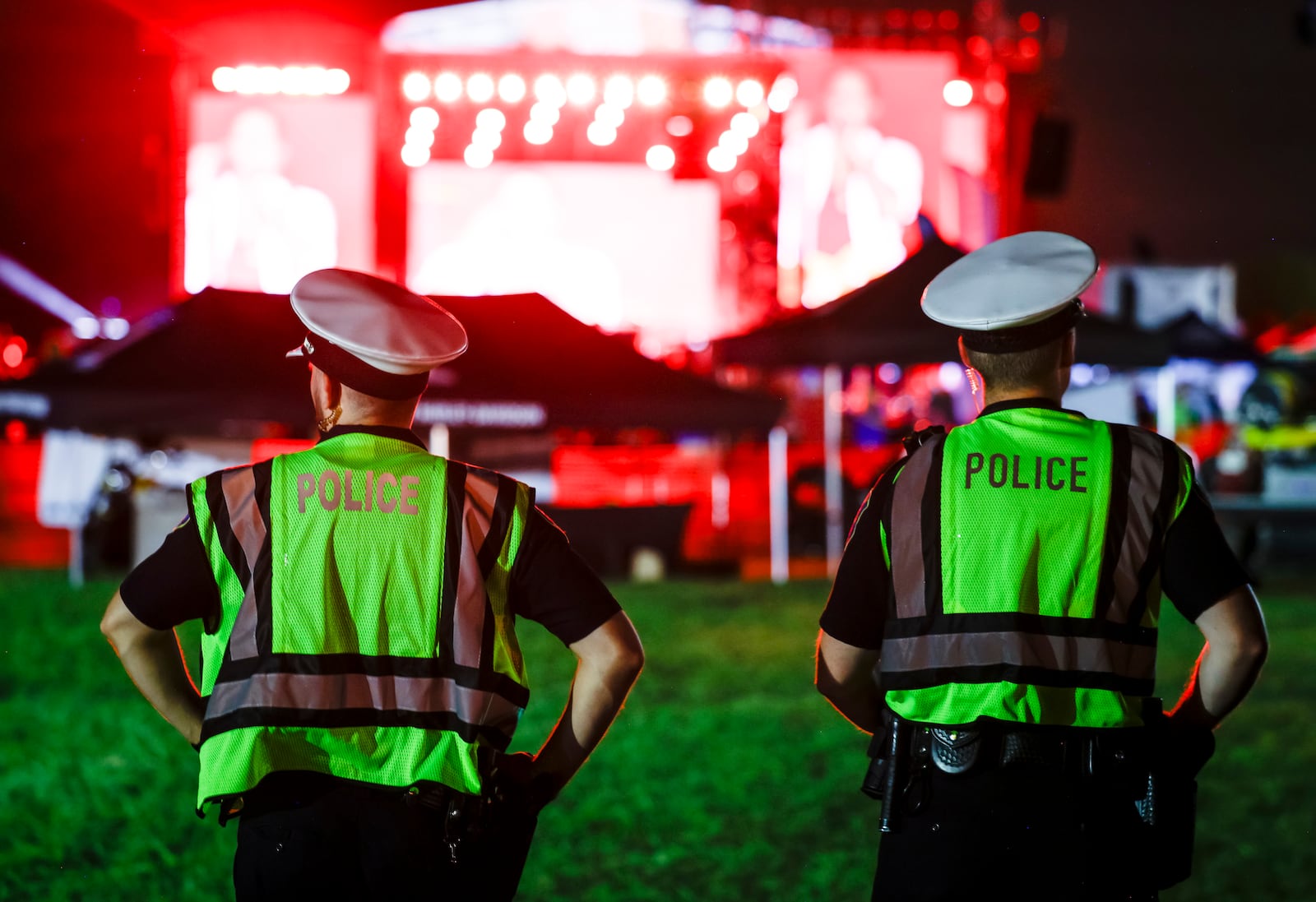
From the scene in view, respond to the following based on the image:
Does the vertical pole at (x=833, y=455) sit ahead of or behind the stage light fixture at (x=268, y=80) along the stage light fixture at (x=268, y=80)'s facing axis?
ahead

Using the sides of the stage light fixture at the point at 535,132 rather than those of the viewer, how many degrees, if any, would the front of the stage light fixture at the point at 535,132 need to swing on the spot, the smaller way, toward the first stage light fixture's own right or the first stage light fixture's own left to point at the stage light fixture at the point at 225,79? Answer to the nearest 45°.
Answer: approximately 90° to the first stage light fixture's own right

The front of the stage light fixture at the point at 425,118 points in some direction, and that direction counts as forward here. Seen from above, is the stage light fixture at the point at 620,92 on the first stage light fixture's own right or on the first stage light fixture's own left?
on the first stage light fixture's own left

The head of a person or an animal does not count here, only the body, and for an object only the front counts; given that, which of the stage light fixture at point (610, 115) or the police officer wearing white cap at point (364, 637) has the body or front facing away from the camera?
the police officer wearing white cap

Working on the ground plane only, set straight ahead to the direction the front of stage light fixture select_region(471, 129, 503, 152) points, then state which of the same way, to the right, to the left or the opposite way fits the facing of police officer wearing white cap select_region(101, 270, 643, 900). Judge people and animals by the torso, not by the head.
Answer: the opposite way

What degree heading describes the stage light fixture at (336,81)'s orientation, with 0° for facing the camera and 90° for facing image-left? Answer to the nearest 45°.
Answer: approximately 0°

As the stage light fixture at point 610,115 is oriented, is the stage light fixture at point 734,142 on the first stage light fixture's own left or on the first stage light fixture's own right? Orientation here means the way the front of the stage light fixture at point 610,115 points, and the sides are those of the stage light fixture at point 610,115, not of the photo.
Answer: on the first stage light fixture's own left

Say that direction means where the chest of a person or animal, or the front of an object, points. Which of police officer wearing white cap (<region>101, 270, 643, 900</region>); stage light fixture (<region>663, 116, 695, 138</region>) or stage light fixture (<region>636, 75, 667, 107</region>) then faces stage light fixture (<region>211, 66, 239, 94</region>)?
the police officer wearing white cap

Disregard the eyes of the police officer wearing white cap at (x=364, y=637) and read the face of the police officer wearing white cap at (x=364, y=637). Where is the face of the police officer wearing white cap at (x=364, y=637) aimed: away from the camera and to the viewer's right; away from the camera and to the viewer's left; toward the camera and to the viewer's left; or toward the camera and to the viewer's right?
away from the camera and to the viewer's left
